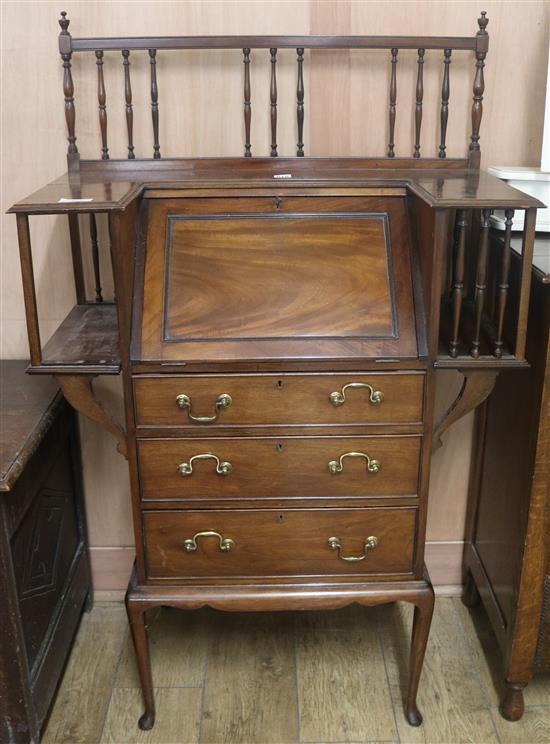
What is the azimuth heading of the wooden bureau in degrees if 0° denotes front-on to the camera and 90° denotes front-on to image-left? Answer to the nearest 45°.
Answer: approximately 0°
